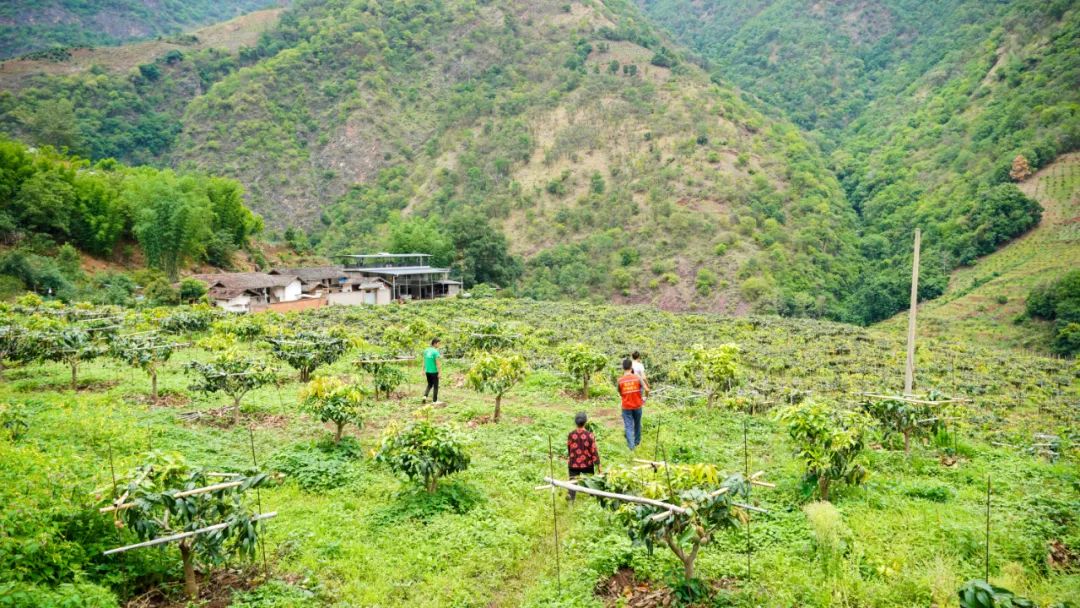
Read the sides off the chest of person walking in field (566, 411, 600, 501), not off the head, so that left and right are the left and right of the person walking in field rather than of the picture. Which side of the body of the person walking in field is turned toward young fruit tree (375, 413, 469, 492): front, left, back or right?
left

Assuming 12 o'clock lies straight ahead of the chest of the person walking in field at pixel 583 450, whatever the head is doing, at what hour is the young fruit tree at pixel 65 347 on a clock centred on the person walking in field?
The young fruit tree is roughly at 10 o'clock from the person walking in field.

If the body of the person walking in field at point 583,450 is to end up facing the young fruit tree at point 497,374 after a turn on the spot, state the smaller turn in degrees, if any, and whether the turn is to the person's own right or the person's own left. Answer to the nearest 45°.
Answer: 0° — they already face it

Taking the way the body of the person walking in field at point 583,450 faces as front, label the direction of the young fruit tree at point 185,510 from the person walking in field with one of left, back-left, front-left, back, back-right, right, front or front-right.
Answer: back-left

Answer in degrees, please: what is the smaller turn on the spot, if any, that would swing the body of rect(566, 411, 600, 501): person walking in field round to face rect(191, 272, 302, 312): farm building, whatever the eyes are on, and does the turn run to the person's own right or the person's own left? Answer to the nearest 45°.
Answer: approximately 45° to the person's own left

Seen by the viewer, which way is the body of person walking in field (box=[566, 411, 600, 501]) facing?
away from the camera

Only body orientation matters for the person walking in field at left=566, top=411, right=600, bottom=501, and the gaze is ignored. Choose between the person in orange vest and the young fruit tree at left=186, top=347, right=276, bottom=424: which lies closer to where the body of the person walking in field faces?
the person in orange vest

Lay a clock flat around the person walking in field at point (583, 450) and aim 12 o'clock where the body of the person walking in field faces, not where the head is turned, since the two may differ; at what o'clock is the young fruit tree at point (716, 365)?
The young fruit tree is roughly at 1 o'clock from the person walking in field.

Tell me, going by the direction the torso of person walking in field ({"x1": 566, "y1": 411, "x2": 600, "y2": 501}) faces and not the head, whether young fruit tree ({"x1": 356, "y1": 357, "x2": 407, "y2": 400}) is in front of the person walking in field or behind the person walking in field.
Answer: in front

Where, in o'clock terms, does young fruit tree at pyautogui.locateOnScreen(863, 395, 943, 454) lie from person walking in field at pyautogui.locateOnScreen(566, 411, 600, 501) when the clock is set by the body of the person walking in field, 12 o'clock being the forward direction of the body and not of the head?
The young fruit tree is roughly at 2 o'clock from the person walking in field.

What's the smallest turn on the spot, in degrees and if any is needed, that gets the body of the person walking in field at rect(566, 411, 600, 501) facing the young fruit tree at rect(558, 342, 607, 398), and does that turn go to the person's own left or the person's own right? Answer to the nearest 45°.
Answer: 0° — they already face it

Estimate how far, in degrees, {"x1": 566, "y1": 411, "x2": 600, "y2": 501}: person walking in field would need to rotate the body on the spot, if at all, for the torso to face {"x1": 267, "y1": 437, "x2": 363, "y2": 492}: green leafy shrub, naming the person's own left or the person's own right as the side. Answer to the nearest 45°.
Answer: approximately 90° to the person's own left
